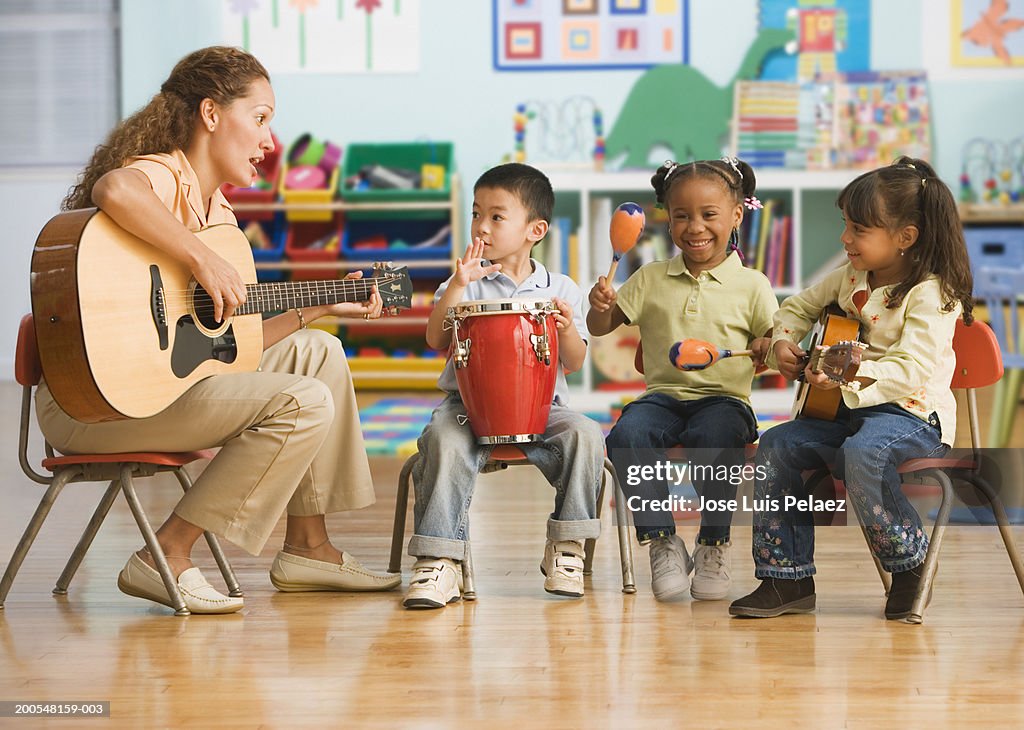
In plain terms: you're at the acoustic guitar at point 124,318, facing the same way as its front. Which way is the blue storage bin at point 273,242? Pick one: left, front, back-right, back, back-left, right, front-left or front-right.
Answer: back-left

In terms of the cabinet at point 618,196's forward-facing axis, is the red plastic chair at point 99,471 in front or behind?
in front

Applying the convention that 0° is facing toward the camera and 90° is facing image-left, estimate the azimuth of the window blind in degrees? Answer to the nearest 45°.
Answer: approximately 0°

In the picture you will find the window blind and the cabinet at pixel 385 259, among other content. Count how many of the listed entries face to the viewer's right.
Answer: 0

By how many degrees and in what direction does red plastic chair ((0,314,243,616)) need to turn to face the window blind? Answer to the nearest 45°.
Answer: approximately 90° to its left

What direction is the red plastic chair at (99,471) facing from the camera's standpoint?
to the viewer's right

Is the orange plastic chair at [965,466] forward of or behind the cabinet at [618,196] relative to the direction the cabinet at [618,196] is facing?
forward

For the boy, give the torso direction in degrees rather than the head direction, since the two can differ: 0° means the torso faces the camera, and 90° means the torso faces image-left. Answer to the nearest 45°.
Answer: approximately 0°

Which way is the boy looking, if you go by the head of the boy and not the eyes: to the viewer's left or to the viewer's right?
to the viewer's left

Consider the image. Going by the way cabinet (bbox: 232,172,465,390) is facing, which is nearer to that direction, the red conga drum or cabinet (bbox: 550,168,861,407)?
the red conga drum
